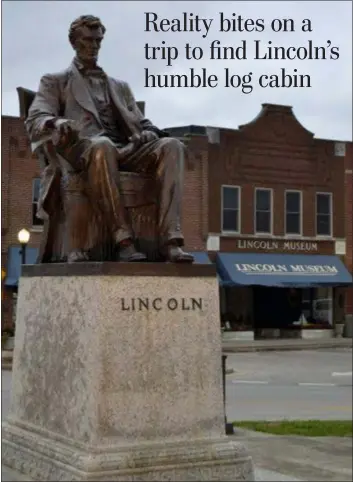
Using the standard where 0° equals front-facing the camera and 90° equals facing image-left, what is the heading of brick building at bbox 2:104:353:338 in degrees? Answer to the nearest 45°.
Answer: approximately 0°

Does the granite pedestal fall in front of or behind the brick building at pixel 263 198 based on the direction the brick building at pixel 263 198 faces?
in front
